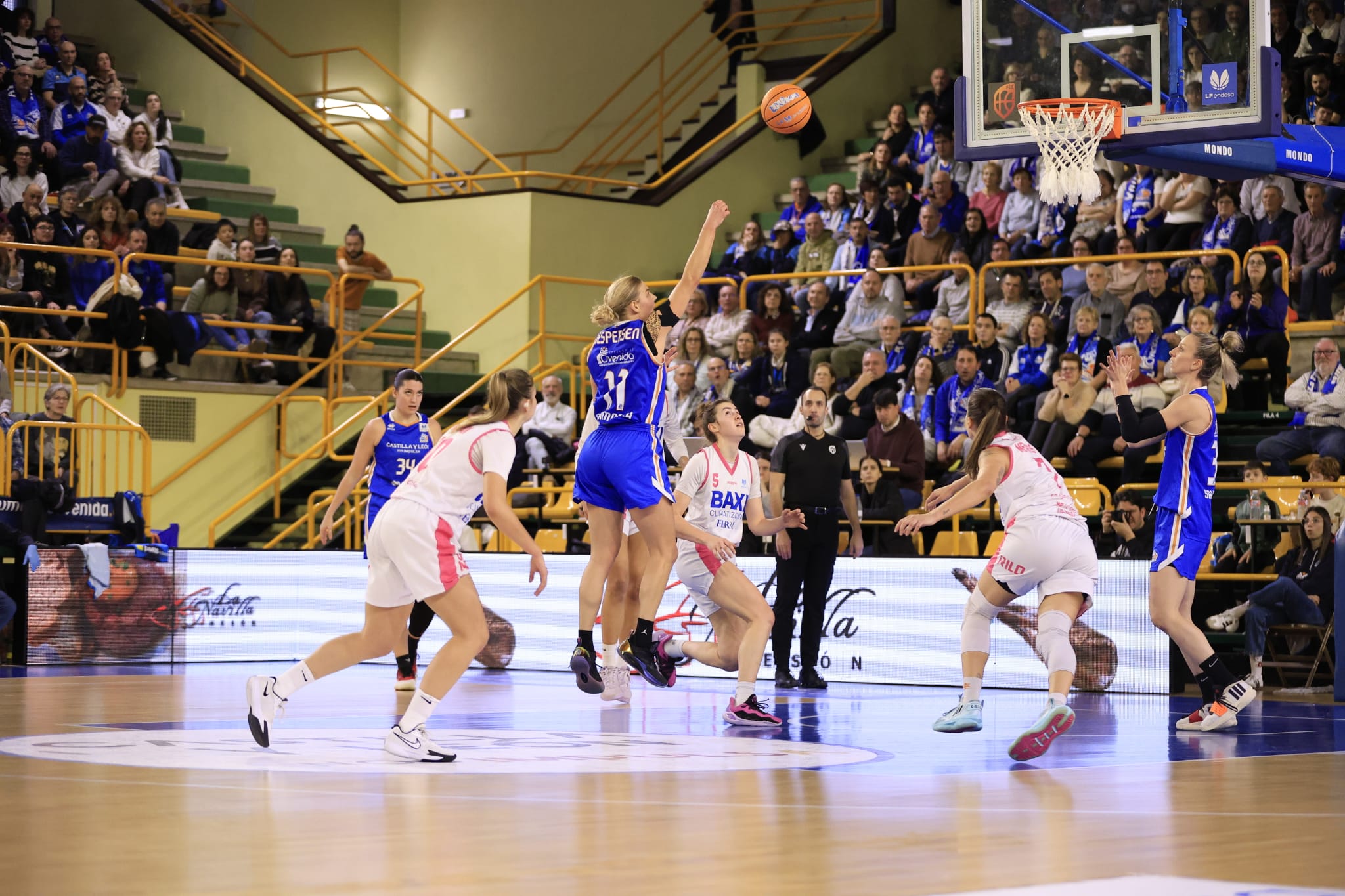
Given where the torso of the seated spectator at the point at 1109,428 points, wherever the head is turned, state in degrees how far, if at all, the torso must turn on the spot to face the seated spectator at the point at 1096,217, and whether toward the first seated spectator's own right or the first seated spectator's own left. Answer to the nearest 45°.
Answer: approximately 135° to the first seated spectator's own right

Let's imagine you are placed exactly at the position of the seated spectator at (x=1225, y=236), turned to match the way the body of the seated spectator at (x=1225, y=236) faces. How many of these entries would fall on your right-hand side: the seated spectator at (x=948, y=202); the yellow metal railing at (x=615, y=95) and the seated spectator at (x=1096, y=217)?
3

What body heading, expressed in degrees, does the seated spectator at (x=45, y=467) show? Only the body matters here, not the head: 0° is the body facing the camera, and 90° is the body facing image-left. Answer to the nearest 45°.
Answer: approximately 0°

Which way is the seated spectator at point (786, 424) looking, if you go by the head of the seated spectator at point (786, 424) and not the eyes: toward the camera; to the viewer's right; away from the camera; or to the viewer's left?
toward the camera

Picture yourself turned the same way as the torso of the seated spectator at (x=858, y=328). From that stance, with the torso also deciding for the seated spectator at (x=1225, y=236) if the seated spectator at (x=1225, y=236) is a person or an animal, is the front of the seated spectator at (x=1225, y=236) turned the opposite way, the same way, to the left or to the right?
the same way

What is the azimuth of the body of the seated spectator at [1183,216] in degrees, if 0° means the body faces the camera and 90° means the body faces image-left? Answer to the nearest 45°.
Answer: approximately 45°

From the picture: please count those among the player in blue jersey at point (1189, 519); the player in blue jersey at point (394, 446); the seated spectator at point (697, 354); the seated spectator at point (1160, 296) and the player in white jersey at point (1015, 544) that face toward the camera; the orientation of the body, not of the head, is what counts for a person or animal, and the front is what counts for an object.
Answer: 3

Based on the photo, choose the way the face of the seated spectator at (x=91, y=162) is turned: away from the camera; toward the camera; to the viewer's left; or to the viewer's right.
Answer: toward the camera

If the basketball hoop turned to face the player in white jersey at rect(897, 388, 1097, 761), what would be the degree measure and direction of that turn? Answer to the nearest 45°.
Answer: approximately 45° to its left

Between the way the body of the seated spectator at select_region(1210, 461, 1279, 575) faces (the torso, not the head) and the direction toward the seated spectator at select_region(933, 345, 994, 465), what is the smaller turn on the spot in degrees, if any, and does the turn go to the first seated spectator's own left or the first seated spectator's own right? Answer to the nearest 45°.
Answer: approximately 90° to the first seated spectator's own right

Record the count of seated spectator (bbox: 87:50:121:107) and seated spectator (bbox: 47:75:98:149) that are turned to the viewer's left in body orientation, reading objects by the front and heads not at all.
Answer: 0

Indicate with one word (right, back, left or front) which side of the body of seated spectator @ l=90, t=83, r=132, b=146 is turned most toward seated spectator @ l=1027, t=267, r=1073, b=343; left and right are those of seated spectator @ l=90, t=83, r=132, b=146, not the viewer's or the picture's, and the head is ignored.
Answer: front

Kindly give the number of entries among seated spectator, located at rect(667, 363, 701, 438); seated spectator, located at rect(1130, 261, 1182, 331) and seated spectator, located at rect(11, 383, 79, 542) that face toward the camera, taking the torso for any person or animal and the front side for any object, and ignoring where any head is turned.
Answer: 3

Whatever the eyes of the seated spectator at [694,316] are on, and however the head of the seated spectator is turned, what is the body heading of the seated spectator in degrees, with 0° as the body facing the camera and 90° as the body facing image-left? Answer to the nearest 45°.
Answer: approximately 45°

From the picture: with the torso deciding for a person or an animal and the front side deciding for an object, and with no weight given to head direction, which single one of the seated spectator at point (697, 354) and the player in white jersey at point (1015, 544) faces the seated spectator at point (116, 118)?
the player in white jersey

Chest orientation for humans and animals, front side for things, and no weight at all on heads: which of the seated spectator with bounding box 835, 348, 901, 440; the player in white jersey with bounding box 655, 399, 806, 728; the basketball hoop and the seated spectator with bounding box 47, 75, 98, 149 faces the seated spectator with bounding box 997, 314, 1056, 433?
the seated spectator with bounding box 47, 75, 98, 149

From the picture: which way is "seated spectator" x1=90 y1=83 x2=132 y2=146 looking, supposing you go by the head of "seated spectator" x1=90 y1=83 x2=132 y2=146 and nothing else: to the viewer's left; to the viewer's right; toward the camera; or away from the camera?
toward the camera
